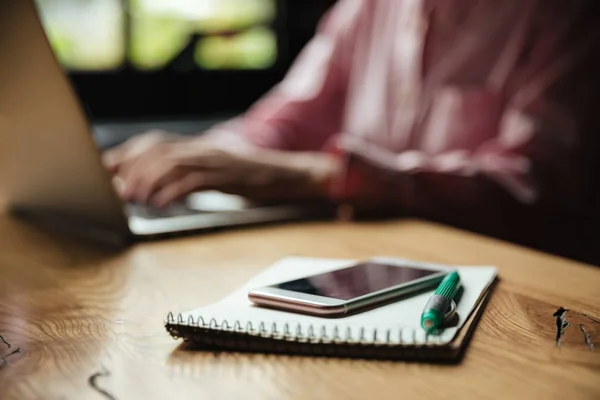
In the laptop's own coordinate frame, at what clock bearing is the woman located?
The woman is roughly at 1 o'clock from the laptop.

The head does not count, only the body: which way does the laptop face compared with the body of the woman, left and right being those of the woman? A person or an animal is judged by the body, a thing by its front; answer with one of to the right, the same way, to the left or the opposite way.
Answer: the opposite way

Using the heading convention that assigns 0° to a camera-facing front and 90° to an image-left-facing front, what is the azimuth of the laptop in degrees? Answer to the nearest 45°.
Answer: approximately 225°

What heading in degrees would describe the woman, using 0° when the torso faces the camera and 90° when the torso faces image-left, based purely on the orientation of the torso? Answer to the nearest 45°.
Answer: approximately 45°

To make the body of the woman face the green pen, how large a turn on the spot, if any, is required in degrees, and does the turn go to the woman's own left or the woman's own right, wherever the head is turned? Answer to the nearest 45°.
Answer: approximately 45° to the woman's own left

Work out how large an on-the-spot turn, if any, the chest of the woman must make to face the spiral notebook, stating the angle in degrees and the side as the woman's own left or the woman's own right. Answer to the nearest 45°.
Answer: approximately 45° to the woman's own left
